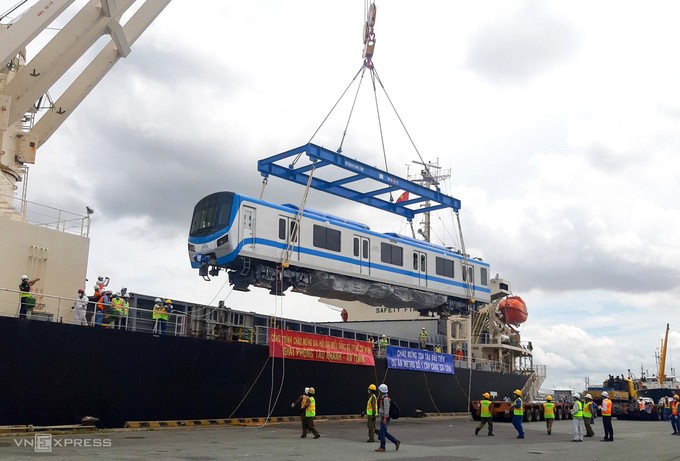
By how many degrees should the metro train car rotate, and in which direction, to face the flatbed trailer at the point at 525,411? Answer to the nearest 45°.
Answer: approximately 180°

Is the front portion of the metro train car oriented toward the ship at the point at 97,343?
yes

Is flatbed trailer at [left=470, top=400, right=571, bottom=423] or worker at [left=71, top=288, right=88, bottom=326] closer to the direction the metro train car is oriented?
the worker

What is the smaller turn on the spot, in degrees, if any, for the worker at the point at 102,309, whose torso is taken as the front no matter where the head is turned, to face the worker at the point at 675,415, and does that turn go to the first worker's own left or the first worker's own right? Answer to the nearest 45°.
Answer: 0° — they already face them

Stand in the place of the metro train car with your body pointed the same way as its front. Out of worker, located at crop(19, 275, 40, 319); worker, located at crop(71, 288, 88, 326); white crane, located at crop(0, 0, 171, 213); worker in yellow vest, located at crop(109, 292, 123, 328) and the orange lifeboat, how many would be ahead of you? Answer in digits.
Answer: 4

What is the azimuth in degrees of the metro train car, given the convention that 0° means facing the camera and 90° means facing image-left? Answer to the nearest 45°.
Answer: approximately 45°

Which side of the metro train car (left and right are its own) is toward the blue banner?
back

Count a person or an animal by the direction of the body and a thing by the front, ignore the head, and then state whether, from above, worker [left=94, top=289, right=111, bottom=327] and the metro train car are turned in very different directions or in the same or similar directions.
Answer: very different directions
